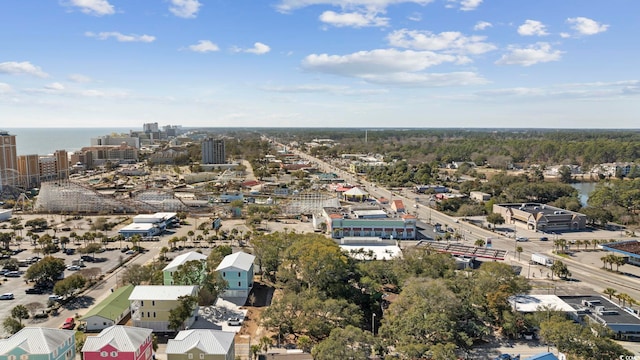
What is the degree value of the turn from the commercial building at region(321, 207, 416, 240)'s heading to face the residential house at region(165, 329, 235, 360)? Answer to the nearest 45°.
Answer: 0° — it already faces it

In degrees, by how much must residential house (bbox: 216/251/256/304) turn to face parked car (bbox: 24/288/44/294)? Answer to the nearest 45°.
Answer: approximately 90° to its right

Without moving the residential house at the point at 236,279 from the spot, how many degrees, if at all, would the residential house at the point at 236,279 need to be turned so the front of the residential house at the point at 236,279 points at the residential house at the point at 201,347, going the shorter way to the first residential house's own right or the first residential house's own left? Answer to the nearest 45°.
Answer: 0° — it already faces it

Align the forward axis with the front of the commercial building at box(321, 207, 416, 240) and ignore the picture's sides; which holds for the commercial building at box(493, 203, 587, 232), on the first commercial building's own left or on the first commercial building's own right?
on the first commercial building's own left

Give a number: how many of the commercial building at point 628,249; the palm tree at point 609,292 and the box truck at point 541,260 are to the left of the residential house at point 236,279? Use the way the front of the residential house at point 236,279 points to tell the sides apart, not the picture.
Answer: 3

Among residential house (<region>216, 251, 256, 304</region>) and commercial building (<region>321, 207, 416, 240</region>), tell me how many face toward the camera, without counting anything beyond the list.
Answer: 2

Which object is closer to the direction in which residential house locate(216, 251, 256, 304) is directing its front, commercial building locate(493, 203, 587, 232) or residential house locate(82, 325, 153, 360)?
the residential house

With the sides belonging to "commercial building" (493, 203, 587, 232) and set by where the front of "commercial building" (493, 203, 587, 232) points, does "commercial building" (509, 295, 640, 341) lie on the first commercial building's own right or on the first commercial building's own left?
on the first commercial building's own left

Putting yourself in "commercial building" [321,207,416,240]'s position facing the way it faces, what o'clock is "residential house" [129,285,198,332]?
The residential house is roughly at 1 o'clock from the commercial building.
